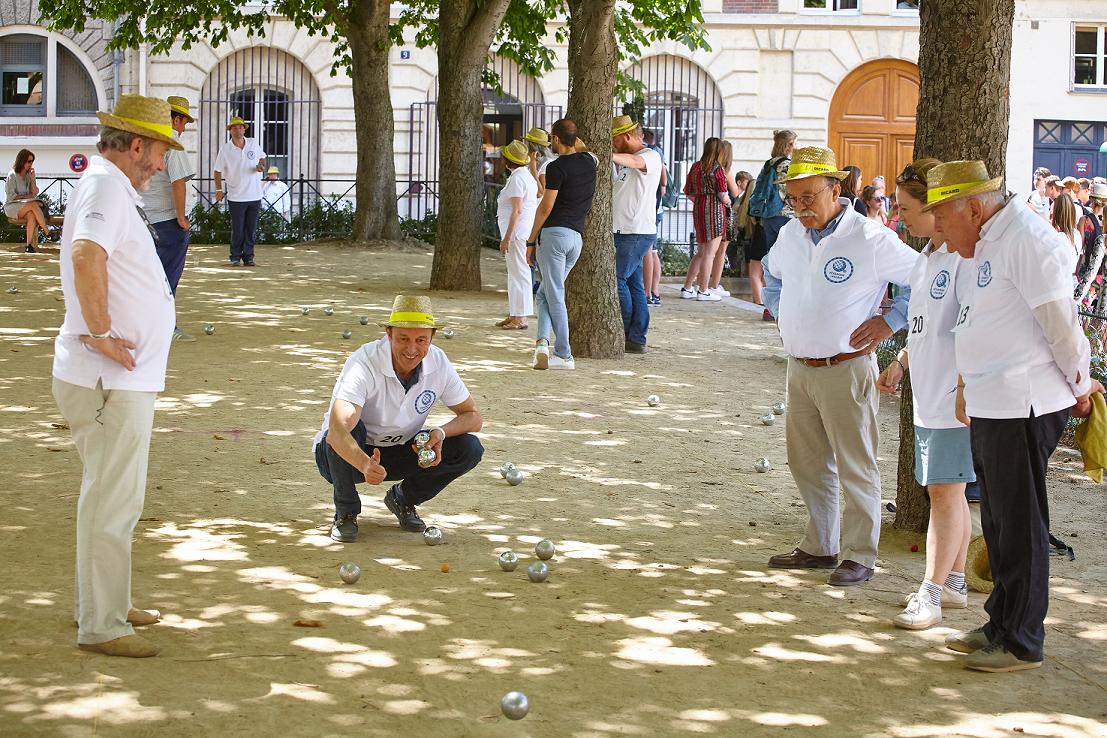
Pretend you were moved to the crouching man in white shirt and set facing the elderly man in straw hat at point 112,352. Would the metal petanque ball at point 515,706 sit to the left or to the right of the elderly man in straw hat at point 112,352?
left

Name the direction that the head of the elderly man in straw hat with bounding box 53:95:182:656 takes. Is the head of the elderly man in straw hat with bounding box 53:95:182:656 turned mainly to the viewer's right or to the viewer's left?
to the viewer's right

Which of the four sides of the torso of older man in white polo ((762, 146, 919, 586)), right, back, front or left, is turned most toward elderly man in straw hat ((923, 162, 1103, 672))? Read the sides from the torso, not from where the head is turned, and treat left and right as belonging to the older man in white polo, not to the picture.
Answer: left

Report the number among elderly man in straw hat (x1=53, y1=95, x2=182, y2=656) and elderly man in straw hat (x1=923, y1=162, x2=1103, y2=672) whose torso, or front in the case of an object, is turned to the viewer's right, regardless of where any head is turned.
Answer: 1

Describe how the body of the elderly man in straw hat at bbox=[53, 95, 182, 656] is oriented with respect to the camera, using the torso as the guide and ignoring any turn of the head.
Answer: to the viewer's right

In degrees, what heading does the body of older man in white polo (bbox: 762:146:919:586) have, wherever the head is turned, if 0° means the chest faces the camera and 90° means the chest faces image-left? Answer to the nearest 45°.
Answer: approximately 45°

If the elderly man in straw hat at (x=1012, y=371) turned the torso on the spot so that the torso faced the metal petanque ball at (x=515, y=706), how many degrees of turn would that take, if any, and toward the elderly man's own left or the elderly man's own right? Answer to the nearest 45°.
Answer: approximately 45° to the elderly man's own left

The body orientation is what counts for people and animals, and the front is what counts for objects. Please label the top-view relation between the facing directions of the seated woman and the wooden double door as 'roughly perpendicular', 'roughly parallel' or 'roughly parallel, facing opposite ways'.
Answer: roughly perpendicular
